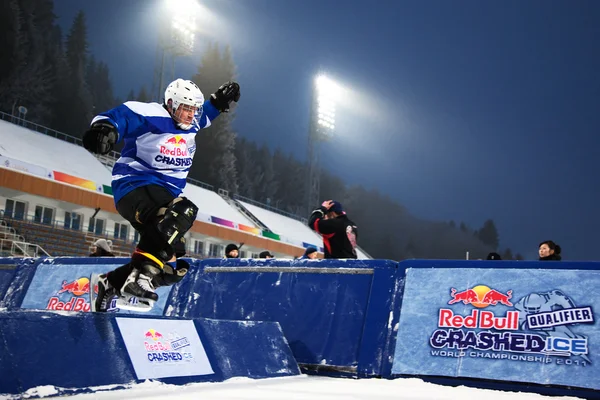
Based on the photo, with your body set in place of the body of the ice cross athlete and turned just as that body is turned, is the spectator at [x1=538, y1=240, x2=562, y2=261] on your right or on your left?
on your left

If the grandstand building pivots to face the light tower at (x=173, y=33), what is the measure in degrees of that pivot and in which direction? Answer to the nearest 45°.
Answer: approximately 135° to its left

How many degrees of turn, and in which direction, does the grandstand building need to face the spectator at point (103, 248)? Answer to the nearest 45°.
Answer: approximately 45° to its right

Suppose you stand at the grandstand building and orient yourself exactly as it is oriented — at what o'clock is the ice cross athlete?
The ice cross athlete is roughly at 1 o'clock from the grandstand building.

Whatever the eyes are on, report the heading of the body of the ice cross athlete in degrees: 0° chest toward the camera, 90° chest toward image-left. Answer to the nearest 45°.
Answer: approximately 315°

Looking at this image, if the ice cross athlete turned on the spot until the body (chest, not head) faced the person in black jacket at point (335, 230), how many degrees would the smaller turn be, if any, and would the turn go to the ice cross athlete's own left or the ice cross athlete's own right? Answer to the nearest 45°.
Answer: approximately 90° to the ice cross athlete's own left

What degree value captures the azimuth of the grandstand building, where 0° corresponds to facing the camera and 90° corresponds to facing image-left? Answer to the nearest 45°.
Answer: approximately 315°

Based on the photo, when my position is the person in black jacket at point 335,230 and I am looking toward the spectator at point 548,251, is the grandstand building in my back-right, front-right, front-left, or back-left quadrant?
back-left
